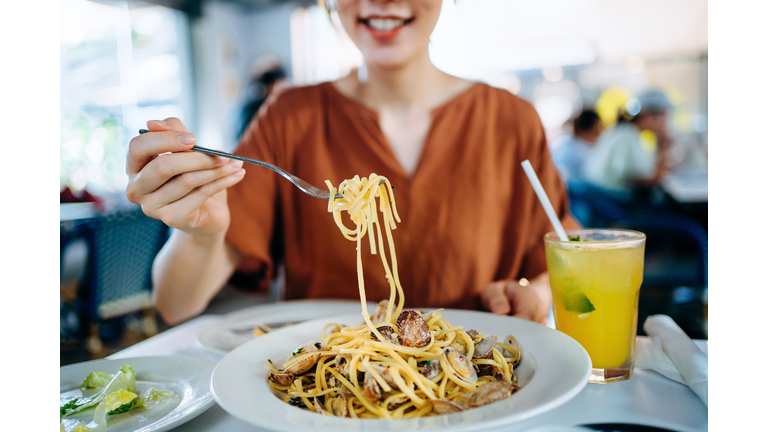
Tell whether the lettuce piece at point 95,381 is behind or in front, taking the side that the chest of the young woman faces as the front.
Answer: in front

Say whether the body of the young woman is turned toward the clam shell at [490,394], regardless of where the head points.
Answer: yes

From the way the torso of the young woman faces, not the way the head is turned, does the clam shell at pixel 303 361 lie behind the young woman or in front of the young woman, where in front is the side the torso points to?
in front

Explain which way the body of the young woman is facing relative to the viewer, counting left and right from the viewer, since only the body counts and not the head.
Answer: facing the viewer

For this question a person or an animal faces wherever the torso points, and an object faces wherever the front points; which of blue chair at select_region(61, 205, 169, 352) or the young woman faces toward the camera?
the young woman

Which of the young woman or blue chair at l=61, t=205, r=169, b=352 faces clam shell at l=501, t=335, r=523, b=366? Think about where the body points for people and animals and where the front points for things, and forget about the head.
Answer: the young woman

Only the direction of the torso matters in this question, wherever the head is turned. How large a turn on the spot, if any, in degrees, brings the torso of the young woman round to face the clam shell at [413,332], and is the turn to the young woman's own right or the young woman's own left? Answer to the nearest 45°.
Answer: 0° — they already face it

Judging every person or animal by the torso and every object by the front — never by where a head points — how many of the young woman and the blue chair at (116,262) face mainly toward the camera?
1

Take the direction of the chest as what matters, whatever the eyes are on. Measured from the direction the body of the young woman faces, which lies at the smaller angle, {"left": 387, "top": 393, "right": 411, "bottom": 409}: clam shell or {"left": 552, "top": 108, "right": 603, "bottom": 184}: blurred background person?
the clam shell

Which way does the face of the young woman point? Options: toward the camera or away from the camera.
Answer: toward the camera

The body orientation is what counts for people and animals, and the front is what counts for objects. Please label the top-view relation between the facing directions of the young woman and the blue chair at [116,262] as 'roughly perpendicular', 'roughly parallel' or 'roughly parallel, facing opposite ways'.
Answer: roughly perpendicular

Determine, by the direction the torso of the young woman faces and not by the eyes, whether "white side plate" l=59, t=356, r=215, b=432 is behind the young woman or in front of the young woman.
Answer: in front

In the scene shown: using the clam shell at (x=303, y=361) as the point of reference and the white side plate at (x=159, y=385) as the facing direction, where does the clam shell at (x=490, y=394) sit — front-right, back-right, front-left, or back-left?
back-left

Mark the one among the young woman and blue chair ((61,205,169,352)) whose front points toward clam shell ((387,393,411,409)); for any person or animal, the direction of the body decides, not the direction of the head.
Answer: the young woman

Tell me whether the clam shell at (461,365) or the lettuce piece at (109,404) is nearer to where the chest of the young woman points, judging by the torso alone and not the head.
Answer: the clam shell
